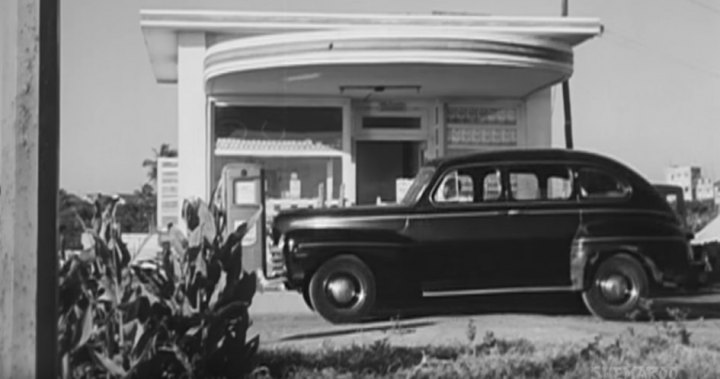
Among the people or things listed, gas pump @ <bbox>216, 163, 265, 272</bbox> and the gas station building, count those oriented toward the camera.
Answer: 2

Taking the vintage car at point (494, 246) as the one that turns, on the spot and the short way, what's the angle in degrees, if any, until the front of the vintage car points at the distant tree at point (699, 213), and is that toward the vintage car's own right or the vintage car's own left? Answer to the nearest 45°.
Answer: approximately 135° to the vintage car's own right

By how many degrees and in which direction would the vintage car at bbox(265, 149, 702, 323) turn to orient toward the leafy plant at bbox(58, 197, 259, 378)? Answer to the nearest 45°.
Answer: approximately 45° to its left

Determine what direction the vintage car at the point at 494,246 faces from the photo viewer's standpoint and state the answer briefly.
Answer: facing to the left of the viewer

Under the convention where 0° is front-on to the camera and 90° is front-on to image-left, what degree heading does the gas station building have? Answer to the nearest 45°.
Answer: approximately 0°

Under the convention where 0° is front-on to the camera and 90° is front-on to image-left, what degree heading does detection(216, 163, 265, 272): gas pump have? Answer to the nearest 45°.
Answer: approximately 0°

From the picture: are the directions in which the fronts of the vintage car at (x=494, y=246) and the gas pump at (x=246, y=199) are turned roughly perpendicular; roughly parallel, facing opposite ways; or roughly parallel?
roughly perpendicular

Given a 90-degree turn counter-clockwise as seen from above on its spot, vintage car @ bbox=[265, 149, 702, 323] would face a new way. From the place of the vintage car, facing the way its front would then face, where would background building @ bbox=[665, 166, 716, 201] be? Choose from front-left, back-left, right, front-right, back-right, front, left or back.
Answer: back-left

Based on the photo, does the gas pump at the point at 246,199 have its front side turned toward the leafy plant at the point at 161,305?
yes

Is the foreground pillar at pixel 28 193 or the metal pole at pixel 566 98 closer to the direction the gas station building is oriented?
the foreground pillar

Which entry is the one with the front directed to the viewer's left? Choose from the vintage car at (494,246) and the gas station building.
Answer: the vintage car

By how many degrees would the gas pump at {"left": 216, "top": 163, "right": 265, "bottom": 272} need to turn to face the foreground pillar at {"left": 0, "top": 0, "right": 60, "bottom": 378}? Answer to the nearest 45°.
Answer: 0° — it already faces it

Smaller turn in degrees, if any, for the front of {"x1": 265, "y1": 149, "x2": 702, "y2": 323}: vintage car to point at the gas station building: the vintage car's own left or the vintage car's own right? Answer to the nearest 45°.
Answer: approximately 45° to the vintage car's own right
